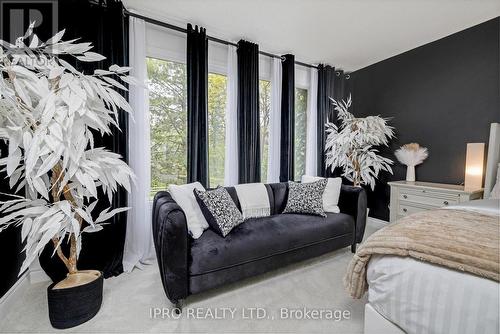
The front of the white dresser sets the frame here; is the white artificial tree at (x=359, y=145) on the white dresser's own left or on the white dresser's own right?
on the white dresser's own right

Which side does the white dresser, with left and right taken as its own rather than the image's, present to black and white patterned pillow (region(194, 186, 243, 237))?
front

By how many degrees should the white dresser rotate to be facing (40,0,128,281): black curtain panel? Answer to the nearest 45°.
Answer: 0° — it already faces it

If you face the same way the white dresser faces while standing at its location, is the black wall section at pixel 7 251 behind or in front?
in front

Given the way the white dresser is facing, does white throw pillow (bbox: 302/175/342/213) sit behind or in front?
in front

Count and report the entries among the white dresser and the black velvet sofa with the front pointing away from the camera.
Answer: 0

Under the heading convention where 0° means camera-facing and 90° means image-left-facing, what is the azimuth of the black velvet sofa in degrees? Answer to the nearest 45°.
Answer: approximately 315°

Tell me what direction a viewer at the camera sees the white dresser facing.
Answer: facing the viewer and to the left of the viewer

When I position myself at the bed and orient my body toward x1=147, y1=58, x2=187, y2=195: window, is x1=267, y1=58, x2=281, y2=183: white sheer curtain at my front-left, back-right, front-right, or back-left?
front-right

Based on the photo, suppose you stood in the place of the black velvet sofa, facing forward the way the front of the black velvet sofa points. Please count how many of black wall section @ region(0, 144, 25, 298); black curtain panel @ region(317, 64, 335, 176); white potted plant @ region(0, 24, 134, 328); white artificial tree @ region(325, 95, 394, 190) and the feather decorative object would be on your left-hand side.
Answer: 3

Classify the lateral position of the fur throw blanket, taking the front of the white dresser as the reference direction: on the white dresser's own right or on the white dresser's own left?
on the white dresser's own left

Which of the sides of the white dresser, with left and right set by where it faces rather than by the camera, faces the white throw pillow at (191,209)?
front

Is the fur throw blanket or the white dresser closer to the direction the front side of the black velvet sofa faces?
the fur throw blanket

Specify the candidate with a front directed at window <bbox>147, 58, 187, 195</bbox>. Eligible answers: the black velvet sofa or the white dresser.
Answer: the white dresser

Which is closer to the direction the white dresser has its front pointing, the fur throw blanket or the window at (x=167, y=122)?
the window

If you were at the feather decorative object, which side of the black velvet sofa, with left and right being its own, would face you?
left
